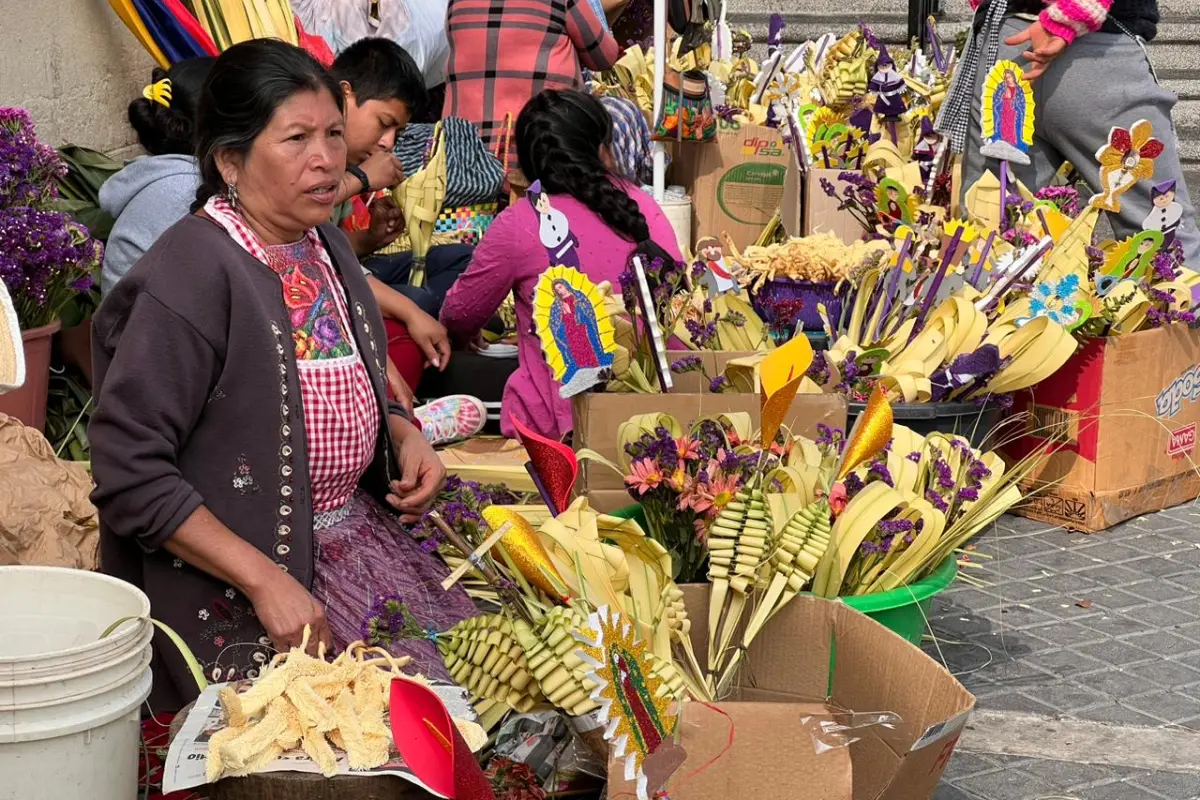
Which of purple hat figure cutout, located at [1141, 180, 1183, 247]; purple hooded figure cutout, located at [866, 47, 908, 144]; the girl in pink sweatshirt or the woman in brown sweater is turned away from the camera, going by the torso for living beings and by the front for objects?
the girl in pink sweatshirt

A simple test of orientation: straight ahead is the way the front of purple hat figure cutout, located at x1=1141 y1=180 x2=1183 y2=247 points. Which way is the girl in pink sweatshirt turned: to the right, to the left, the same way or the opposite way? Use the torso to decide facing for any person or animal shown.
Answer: the opposite way

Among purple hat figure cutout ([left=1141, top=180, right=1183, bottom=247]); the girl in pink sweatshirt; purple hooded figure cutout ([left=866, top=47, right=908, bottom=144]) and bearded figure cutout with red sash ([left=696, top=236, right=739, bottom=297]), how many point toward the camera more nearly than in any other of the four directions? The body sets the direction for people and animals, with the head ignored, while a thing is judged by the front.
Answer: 3

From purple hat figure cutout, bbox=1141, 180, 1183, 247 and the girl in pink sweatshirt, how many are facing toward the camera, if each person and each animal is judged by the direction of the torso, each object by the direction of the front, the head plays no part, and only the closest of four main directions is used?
1

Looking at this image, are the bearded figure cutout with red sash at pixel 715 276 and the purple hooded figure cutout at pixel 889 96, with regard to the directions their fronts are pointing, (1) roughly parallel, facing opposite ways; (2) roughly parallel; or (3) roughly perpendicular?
roughly parallel

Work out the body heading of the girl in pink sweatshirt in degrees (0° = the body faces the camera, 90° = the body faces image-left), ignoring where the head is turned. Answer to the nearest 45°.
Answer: approximately 180°

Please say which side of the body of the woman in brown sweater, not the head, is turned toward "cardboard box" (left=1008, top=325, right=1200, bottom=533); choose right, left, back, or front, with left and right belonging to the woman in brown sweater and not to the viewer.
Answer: left

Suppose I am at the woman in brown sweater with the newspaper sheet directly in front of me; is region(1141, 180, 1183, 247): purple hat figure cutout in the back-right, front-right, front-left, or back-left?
back-left

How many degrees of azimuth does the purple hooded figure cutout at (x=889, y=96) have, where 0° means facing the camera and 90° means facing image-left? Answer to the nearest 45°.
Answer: approximately 0°

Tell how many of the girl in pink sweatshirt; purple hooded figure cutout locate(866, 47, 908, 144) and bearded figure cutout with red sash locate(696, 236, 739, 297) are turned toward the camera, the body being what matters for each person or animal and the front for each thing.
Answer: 2

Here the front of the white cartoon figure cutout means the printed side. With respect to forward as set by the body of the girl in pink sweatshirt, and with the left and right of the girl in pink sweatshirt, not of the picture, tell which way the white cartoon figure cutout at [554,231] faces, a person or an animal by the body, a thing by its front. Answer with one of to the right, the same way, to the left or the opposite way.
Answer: the opposite way

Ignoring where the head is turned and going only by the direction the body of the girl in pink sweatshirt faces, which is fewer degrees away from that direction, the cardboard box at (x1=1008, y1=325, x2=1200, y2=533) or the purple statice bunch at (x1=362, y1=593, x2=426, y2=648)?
the cardboard box

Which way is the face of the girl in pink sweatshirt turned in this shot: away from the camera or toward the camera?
away from the camera

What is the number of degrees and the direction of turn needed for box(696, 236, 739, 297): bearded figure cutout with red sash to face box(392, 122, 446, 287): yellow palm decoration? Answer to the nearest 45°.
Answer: approximately 135° to its right

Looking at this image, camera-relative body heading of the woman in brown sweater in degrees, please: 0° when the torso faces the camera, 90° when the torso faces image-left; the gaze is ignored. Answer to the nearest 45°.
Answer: approximately 315°

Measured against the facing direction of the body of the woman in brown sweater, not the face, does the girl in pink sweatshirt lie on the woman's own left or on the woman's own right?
on the woman's own left

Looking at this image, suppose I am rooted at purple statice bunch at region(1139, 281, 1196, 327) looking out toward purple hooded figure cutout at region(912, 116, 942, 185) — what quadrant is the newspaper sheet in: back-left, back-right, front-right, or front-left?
back-left

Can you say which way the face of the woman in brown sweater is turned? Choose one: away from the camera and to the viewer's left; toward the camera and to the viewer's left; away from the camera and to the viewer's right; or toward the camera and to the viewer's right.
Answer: toward the camera and to the viewer's right

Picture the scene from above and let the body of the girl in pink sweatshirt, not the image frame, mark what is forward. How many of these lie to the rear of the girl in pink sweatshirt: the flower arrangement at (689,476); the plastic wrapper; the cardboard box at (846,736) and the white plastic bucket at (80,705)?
4

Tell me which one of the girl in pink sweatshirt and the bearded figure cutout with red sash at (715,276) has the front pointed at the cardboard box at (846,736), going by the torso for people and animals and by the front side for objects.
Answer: the bearded figure cutout with red sash

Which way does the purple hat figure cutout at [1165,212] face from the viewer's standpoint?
toward the camera
